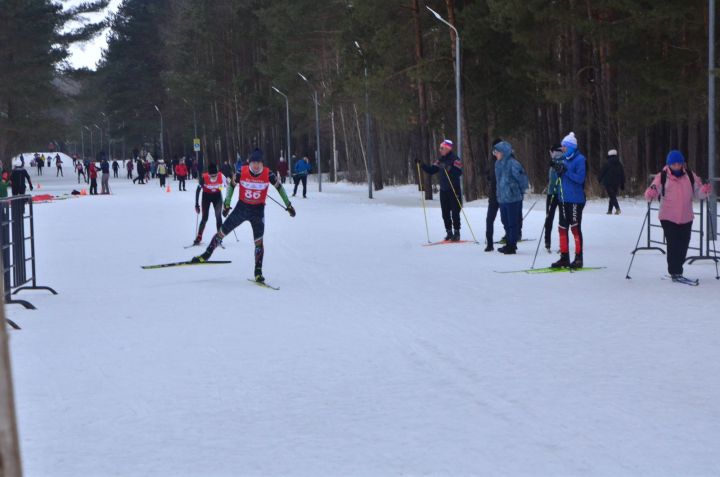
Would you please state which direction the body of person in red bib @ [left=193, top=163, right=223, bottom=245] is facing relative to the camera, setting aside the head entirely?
toward the camera

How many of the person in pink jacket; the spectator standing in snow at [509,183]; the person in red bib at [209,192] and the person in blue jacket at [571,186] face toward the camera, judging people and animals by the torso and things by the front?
2

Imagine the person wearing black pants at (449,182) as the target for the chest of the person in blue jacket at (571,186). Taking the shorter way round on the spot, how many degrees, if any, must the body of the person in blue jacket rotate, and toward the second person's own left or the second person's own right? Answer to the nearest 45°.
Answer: approximately 45° to the second person's own right

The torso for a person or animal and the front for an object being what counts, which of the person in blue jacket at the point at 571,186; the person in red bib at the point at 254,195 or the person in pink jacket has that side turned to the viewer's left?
the person in blue jacket

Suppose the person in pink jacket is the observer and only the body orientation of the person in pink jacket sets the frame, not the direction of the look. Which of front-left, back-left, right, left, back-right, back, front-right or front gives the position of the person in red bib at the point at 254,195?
right

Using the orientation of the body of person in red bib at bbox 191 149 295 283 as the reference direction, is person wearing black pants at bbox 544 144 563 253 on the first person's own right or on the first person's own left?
on the first person's own left

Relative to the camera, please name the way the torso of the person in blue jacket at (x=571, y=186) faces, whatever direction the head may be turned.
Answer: to the viewer's left

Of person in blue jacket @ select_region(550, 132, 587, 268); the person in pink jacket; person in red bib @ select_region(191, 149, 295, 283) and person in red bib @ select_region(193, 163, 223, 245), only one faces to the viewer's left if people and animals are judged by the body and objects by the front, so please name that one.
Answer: the person in blue jacket

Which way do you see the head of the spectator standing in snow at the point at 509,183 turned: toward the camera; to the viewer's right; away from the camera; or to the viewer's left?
to the viewer's left

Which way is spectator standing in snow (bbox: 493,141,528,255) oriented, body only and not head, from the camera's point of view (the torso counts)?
to the viewer's left

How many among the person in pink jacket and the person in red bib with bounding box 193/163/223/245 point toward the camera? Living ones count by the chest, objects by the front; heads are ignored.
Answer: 2

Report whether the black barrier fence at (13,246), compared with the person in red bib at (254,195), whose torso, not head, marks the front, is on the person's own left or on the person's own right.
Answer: on the person's own right
